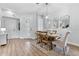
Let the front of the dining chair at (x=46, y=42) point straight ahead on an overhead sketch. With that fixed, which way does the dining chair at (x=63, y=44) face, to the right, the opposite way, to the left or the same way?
to the left

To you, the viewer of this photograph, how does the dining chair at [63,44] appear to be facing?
facing away from the viewer and to the left of the viewer

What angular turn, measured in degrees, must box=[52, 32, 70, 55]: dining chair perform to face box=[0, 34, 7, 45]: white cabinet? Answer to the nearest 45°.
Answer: approximately 45° to its left
